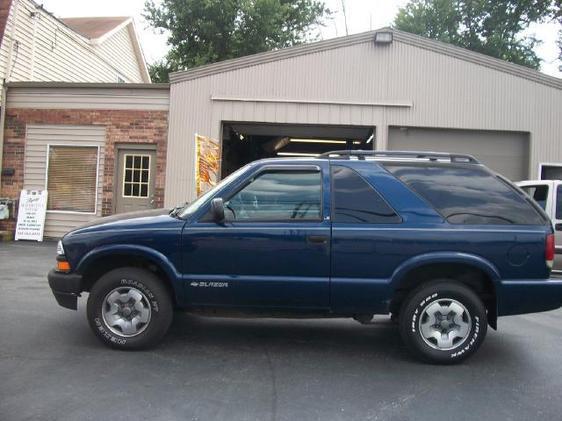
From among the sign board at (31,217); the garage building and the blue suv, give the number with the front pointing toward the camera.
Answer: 2

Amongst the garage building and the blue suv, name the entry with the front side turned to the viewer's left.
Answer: the blue suv

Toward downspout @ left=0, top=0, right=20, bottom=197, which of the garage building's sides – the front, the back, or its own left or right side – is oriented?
right

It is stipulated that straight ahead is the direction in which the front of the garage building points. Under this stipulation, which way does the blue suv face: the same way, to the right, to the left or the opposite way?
to the right

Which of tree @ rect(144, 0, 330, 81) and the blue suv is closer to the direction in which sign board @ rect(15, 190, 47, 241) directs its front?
the blue suv

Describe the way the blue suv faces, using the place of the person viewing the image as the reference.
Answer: facing to the left of the viewer

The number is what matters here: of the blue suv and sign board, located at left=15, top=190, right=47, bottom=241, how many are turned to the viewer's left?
1

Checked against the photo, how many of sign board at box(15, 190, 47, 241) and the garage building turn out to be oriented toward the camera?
2

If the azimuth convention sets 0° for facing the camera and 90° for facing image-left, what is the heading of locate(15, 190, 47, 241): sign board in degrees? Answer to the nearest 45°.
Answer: approximately 0°

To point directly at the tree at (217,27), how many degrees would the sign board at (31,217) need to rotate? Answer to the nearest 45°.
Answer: approximately 135° to its left
